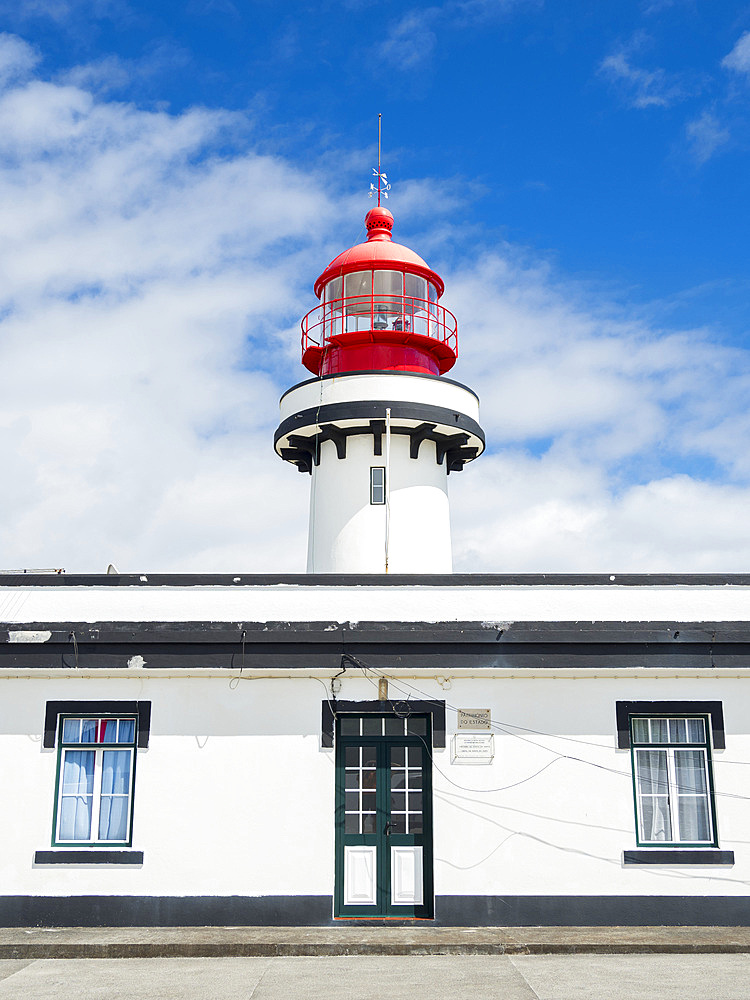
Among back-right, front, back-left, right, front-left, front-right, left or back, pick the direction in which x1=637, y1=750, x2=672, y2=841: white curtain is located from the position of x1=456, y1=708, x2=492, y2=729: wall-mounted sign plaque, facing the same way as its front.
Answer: left

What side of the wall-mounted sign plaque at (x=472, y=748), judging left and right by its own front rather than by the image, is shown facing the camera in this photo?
front

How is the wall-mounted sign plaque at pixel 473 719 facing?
toward the camera

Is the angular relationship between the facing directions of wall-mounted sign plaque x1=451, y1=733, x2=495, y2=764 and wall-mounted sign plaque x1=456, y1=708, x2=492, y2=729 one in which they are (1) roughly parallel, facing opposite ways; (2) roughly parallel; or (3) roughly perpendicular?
roughly parallel

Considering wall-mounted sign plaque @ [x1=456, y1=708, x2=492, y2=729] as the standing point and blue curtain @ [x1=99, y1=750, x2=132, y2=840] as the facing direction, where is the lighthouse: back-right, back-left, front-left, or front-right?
front-right

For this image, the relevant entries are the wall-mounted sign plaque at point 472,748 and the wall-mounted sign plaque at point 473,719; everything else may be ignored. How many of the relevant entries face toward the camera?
2

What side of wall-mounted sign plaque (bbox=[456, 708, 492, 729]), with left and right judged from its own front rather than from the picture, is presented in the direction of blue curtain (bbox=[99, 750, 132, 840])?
right

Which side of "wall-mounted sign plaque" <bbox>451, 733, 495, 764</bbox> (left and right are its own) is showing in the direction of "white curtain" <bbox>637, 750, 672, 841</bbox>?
left
